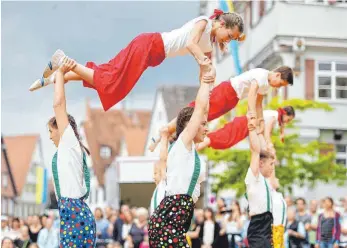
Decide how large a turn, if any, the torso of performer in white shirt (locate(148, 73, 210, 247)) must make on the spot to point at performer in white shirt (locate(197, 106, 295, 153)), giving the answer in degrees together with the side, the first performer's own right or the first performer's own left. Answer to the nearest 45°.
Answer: approximately 90° to the first performer's own left

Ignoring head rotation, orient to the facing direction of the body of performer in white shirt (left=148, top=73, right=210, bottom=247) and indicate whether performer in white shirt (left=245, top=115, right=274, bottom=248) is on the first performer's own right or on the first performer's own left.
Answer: on the first performer's own left

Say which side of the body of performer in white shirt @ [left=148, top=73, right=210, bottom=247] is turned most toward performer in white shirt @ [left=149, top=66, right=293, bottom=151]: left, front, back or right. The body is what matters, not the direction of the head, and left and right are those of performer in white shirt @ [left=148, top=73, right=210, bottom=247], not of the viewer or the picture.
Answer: left
